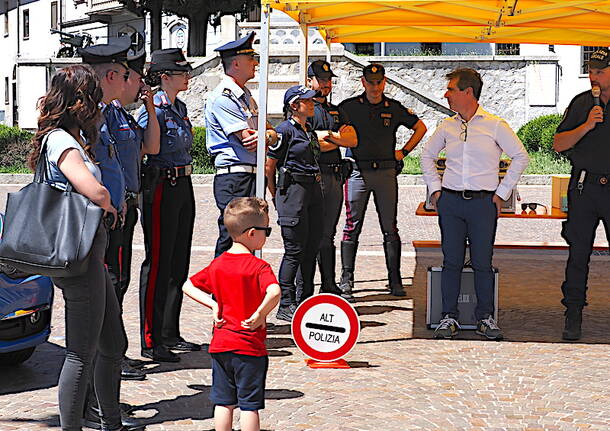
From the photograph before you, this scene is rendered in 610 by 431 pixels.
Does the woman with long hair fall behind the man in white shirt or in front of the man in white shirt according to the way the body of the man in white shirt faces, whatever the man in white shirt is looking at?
in front

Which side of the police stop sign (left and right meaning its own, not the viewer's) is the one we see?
front

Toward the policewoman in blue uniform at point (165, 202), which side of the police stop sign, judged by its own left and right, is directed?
right

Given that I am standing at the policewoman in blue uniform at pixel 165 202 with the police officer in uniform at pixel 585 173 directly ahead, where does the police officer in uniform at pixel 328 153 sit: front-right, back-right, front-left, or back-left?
front-left

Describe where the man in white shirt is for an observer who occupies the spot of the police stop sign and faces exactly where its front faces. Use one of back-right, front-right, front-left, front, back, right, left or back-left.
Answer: back-left

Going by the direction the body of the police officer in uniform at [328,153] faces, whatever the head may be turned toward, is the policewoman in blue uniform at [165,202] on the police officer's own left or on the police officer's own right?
on the police officer's own right

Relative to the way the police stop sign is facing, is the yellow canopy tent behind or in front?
behind

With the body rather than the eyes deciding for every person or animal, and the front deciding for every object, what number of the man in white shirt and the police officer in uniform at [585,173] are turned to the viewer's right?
0

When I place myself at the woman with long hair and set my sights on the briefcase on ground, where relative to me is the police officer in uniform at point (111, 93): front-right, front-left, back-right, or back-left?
front-left

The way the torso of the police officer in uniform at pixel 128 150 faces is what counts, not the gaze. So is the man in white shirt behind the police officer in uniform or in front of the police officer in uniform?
in front

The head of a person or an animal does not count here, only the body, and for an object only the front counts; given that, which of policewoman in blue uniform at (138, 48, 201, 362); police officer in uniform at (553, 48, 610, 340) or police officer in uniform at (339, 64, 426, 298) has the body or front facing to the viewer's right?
the policewoman in blue uniform

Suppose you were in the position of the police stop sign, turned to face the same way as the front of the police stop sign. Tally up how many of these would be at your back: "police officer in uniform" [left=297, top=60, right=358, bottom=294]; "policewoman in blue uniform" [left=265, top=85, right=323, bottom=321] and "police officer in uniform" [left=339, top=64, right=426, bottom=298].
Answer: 3

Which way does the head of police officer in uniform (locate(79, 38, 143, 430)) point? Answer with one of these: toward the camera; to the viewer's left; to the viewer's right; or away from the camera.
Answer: to the viewer's right

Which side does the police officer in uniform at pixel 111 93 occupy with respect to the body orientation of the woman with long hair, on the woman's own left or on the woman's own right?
on the woman's own left

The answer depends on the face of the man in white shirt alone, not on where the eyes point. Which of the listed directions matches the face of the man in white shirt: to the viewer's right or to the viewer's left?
to the viewer's left

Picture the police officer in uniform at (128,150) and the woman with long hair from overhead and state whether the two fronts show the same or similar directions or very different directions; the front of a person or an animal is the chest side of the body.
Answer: same or similar directions

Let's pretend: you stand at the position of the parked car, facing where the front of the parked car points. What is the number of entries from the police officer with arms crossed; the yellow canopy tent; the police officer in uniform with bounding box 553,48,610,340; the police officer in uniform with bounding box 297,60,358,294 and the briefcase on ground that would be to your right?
0

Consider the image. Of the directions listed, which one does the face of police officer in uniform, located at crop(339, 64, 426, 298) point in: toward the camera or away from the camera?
toward the camera
